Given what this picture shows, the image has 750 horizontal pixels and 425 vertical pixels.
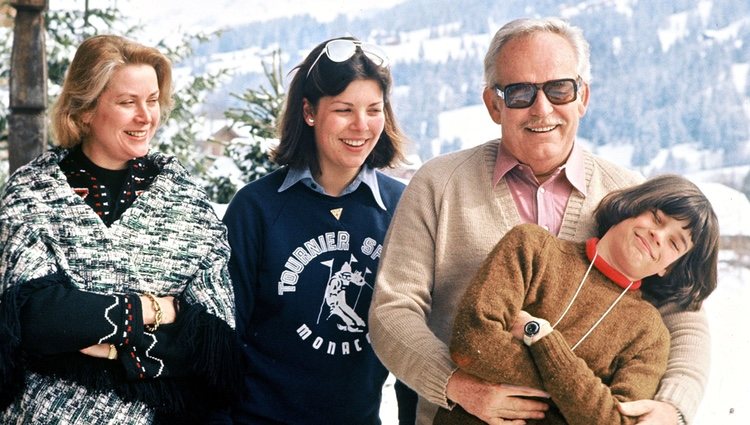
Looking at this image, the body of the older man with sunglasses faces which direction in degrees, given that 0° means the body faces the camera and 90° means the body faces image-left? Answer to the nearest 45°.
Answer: approximately 0°

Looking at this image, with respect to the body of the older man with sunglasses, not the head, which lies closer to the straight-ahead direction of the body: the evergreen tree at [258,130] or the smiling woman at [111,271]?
the smiling woman

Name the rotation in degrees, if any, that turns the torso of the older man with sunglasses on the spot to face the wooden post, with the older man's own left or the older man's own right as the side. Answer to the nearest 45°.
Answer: approximately 135° to the older man's own right

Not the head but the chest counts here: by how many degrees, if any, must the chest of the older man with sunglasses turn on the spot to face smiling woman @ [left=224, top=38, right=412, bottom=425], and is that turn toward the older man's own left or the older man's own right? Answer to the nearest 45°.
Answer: approximately 90° to the older man's own right

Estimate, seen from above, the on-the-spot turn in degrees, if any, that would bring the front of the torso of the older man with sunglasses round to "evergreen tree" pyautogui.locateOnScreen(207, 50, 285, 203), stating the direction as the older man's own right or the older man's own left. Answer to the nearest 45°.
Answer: approximately 135° to the older man's own right
